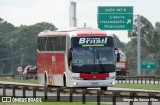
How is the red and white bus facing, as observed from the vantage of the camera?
facing the viewer
